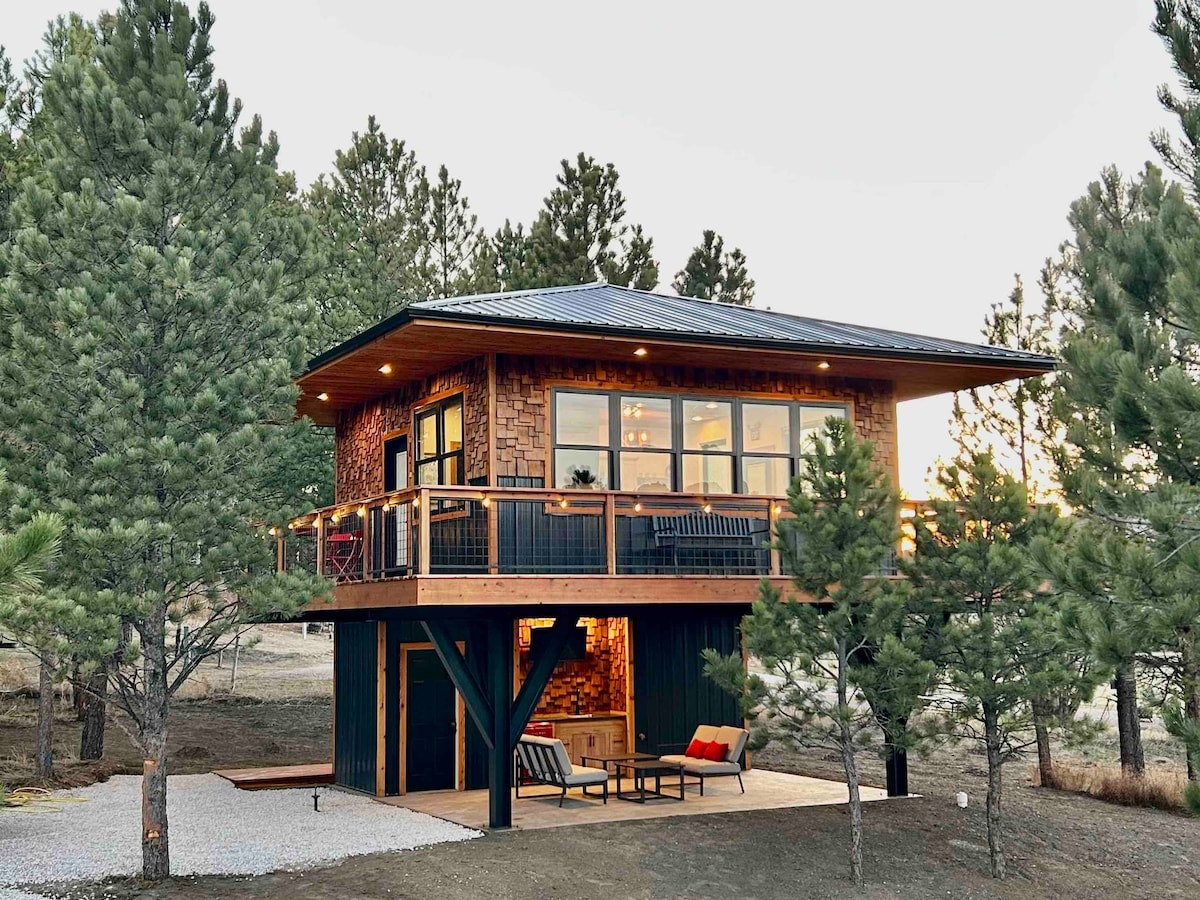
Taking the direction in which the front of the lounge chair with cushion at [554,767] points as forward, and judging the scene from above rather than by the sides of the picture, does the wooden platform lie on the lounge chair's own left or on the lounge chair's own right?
on the lounge chair's own left

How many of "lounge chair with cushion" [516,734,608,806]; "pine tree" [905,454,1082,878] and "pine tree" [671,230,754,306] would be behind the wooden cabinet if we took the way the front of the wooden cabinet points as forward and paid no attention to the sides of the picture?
1

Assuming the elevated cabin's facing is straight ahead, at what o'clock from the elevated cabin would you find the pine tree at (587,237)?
The pine tree is roughly at 6 o'clock from the elevated cabin.

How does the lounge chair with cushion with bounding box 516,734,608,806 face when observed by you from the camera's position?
facing away from the viewer and to the right of the viewer

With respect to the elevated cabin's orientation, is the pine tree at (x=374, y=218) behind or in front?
behind

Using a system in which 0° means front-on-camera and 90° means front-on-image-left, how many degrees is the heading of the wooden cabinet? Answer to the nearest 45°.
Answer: approximately 0°

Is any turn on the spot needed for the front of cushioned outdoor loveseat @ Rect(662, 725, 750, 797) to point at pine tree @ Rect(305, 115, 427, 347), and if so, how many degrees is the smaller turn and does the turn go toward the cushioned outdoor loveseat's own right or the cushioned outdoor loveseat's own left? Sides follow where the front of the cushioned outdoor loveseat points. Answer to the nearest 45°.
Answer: approximately 90° to the cushioned outdoor loveseat's own right

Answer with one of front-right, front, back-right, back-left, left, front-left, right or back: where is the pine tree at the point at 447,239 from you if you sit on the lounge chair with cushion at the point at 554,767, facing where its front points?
front-left

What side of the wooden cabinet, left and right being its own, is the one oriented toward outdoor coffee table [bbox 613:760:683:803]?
front

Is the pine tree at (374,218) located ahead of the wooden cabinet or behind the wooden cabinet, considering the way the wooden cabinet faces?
behind

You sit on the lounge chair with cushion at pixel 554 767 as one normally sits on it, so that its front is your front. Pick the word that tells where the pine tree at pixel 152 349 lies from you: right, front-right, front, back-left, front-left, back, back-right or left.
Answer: back

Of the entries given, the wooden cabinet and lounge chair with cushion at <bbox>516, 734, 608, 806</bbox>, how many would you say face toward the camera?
1
